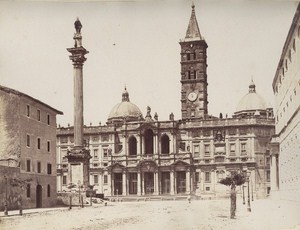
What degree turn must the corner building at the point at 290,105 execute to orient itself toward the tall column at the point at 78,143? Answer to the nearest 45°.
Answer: approximately 45° to its right

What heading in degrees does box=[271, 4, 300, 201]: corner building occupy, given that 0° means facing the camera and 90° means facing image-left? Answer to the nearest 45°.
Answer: approximately 90°

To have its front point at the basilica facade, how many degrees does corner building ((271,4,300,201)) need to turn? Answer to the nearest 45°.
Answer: approximately 90° to its right

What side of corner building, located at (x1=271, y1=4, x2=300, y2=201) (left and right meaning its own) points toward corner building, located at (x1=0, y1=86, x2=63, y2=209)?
front
